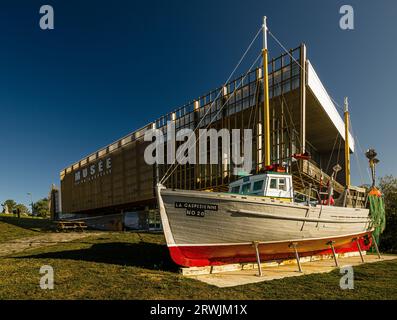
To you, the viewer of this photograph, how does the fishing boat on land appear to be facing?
facing the viewer and to the left of the viewer

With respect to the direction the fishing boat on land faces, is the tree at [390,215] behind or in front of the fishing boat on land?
behind
